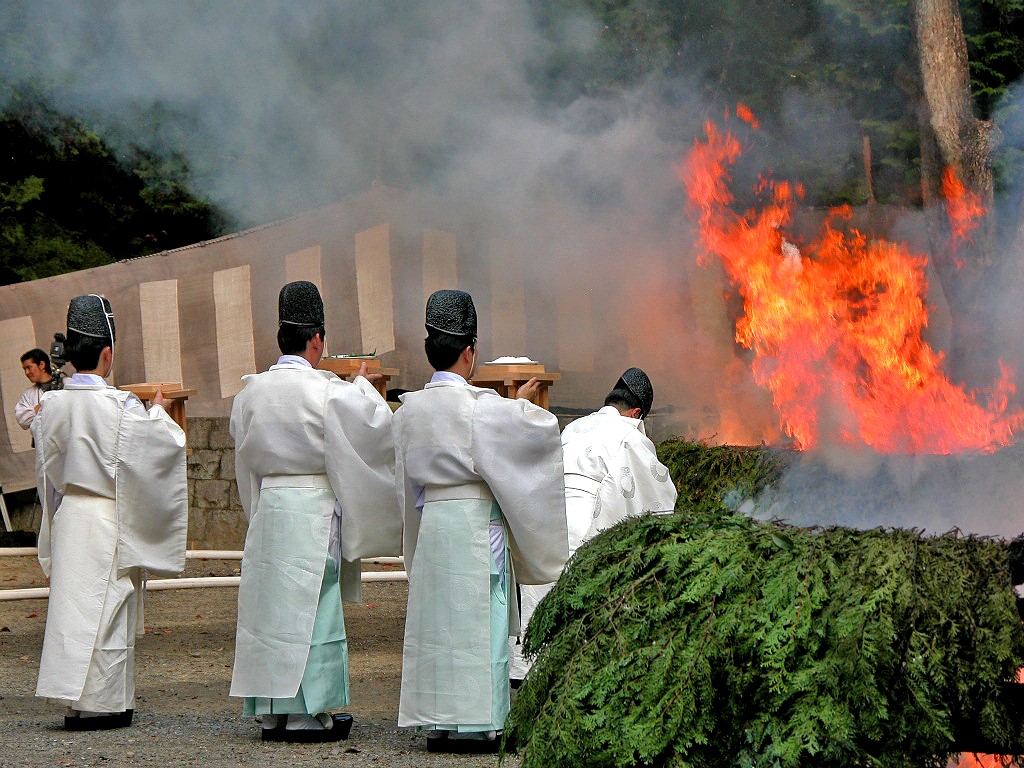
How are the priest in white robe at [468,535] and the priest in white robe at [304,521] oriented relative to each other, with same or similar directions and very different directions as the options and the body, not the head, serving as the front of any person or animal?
same or similar directions

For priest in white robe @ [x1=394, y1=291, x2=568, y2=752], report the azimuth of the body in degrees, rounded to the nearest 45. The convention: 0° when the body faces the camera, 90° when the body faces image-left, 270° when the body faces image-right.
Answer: approximately 225°

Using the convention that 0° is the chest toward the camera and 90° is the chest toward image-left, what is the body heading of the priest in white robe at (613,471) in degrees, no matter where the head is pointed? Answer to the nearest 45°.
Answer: approximately 225°

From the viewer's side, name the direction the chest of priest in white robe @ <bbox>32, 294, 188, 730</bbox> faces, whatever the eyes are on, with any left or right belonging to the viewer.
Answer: facing away from the viewer and to the right of the viewer

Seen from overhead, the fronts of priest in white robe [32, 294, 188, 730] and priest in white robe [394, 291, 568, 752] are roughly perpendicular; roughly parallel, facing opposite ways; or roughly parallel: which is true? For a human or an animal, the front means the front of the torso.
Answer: roughly parallel

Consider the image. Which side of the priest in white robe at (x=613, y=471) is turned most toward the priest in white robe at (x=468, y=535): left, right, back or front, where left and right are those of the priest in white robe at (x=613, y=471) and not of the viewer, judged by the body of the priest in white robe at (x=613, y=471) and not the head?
back

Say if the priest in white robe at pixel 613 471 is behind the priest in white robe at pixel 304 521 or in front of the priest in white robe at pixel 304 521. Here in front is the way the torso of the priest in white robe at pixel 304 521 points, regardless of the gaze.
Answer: in front

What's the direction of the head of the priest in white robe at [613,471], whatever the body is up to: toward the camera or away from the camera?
away from the camera

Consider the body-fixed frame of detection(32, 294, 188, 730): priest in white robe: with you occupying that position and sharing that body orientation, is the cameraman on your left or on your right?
on your left

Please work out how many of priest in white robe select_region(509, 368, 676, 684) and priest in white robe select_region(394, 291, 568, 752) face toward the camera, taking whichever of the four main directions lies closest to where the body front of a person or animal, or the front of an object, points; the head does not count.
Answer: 0

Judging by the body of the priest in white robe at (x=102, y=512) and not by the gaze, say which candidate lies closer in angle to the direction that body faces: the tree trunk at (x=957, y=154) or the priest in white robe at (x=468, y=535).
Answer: the tree trunk

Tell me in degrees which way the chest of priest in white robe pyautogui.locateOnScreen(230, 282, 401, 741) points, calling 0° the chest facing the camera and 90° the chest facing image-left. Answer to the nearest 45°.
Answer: approximately 225°

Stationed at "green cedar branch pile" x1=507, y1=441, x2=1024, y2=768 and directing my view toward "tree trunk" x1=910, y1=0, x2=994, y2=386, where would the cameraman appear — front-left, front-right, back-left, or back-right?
front-left

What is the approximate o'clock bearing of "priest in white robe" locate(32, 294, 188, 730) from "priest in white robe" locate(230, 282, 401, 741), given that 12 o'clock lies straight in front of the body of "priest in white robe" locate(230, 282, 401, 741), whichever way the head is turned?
"priest in white robe" locate(32, 294, 188, 730) is roughly at 8 o'clock from "priest in white robe" locate(230, 282, 401, 741).

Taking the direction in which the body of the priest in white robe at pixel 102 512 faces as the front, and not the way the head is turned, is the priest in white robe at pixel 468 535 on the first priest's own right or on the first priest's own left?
on the first priest's own right

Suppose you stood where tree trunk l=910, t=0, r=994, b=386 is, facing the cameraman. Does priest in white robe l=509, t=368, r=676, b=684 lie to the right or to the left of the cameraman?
left
